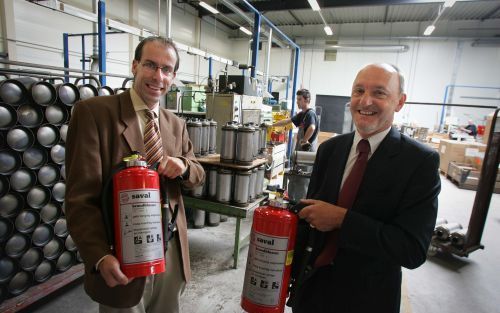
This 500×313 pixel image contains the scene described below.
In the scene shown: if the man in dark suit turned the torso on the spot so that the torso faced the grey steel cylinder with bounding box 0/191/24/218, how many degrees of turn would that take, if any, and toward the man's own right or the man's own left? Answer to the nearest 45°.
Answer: approximately 45° to the man's own right

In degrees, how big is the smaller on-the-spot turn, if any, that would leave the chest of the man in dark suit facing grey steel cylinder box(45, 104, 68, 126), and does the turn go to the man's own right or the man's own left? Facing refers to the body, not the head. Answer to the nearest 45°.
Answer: approximately 45° to the man's own right

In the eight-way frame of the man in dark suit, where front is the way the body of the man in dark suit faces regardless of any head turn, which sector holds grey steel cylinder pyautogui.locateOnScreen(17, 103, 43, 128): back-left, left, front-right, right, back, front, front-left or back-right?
front-right

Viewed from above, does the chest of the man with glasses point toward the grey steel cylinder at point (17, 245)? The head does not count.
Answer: no

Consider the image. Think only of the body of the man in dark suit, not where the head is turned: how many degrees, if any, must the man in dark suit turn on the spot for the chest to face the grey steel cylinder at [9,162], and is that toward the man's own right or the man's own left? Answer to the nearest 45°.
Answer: approximately 45° to the man's own right

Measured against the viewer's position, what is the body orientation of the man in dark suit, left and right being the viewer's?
facing the viewer and to the left of the viewer

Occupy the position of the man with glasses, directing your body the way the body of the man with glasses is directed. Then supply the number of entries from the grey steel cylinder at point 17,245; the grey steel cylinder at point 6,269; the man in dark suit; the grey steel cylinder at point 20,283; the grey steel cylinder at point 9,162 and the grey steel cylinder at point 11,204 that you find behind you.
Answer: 5

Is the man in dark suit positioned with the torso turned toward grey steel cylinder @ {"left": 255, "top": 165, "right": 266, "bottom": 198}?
no

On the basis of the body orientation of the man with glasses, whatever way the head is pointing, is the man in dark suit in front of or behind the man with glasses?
in front

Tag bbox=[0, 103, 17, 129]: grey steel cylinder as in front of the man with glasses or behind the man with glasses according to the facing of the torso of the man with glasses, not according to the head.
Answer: behind

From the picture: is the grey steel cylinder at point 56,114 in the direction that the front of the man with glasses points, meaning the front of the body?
no

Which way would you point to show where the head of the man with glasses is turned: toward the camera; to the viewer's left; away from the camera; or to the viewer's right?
toward the camera

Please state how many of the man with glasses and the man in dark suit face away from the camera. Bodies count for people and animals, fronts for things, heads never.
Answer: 0

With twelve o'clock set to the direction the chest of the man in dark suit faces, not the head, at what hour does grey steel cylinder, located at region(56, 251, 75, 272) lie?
The grey steel cylinder is roughly at 2 o'clock from the man in dark suit.

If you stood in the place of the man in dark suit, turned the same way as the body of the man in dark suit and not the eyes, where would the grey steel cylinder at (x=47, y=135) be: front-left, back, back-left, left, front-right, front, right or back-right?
front-right

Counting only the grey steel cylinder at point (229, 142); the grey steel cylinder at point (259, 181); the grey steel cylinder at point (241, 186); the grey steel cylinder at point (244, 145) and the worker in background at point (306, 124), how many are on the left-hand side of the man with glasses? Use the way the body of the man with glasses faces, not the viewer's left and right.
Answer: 5

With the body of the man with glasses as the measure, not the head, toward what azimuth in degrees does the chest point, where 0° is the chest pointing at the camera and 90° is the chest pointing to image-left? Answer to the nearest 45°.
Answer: approximately 315°

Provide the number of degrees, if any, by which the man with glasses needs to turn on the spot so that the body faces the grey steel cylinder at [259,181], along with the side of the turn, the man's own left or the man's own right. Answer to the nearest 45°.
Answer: approximately 90° to the man's own left
